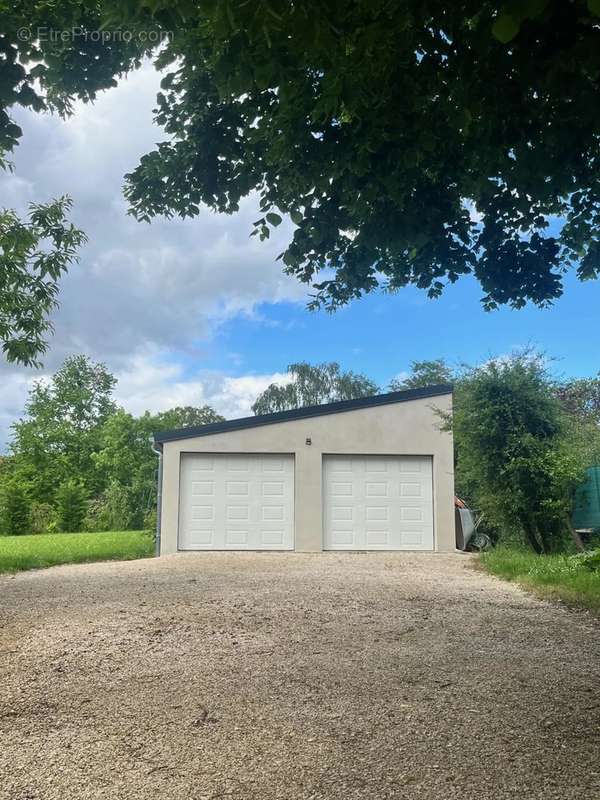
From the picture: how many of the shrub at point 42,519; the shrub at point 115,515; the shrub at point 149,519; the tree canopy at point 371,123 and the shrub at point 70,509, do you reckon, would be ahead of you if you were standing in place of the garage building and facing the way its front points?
1

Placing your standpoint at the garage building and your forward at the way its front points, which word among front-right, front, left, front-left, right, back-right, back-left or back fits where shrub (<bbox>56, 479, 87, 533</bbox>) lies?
back-right

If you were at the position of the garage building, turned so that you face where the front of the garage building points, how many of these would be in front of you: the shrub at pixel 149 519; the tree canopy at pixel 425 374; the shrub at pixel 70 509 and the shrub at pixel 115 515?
0

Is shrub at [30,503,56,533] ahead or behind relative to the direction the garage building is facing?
behind

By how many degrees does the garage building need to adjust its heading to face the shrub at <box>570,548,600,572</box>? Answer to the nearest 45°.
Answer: approximately 45° to its left

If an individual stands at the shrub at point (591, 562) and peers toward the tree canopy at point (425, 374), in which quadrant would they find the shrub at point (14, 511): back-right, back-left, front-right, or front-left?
front-left

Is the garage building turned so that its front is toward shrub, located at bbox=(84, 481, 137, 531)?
no

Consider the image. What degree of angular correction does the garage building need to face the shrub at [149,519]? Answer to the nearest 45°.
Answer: approximately 135° to its right

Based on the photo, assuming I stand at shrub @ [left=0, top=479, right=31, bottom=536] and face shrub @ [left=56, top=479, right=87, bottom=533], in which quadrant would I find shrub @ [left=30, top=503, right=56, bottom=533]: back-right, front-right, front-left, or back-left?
front-left

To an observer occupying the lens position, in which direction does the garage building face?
facing the viewer

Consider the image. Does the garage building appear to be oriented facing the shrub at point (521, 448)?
no

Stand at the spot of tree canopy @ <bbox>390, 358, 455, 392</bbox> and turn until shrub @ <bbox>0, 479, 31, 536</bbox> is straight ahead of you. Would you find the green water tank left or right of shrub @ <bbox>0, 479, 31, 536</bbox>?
left

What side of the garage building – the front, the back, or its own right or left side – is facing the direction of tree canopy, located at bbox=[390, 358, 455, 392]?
back

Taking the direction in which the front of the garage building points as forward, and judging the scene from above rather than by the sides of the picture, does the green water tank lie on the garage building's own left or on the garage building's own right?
on the garage building's own left

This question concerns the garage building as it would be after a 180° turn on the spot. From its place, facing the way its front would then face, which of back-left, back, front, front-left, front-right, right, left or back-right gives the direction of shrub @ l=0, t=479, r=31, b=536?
front-left
